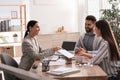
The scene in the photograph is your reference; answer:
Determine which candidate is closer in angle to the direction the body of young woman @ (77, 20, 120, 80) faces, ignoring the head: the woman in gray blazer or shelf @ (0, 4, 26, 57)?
the woman in gray blazer

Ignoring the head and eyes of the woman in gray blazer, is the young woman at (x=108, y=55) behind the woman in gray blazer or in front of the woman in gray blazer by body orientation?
in front

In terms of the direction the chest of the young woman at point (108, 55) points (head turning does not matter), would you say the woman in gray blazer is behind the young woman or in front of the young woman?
in front

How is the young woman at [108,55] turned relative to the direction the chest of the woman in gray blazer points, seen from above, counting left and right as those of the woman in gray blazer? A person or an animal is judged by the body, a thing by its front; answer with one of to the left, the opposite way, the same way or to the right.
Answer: the opposite way

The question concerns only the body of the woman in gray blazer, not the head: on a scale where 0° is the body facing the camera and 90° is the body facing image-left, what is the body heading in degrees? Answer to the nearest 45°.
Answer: approximately 270°

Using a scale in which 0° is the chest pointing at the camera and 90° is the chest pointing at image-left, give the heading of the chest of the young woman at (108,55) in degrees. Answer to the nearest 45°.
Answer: approximately 90°

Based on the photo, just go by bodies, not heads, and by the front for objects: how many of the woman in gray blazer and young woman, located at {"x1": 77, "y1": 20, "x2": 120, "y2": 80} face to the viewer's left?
1

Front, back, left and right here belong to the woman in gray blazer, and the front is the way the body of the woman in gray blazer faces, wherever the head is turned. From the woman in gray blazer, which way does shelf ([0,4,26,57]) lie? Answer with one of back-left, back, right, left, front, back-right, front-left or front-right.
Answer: left
